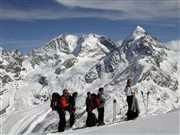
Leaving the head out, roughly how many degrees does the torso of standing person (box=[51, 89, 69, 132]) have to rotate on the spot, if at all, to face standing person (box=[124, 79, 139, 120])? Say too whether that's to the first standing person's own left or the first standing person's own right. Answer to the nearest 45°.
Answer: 0° — they already face them
